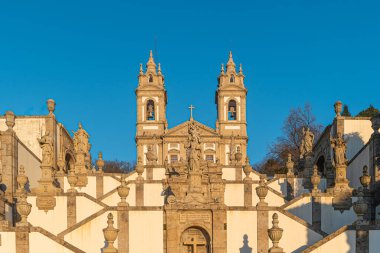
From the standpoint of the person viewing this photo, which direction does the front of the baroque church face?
facing the viewer
